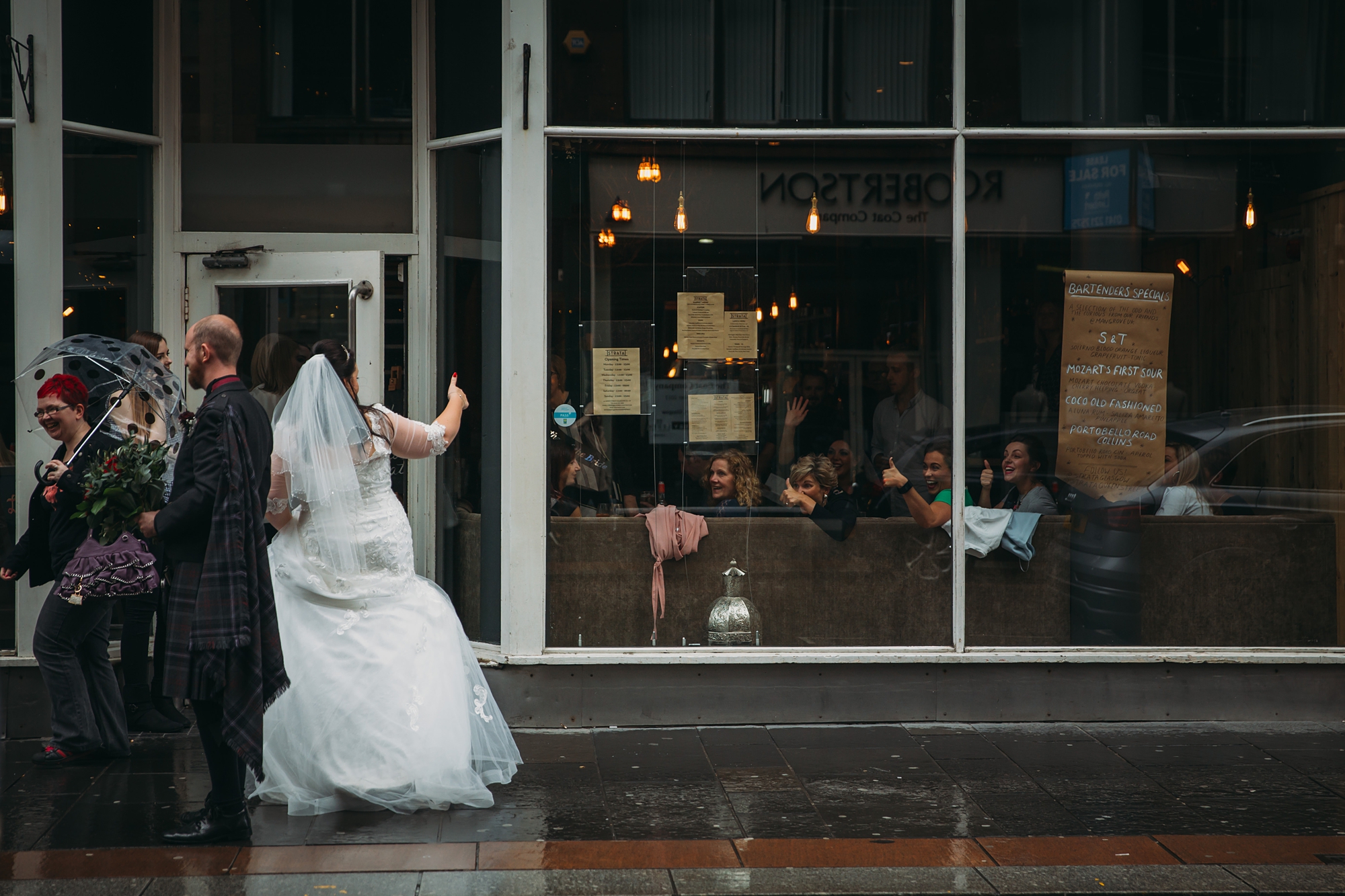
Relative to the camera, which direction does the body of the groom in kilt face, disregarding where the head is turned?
to the viewer's left

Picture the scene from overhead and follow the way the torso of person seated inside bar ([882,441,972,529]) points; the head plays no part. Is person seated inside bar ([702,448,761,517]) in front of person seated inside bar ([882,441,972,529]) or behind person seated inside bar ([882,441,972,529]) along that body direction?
in front

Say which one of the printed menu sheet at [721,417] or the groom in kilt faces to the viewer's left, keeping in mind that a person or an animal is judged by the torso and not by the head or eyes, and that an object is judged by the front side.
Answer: the groom in kilt

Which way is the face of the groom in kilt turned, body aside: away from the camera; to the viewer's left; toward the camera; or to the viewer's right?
to the viewer's left

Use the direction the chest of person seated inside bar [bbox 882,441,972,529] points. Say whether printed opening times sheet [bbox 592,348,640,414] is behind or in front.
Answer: in front

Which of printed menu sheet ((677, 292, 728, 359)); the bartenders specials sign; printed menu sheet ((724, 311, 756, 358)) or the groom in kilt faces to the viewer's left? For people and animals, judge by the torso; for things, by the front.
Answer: the groom in kilt

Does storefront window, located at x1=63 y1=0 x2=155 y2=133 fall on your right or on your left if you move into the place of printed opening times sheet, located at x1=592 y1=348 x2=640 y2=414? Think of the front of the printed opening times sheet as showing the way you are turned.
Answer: on your right

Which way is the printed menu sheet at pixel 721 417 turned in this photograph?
toward the camera

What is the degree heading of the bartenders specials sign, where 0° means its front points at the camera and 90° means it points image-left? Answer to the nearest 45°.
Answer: approximately 0°

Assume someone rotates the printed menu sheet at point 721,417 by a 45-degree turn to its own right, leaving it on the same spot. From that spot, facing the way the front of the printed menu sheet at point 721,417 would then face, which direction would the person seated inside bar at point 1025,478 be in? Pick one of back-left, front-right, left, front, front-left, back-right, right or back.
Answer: back-left

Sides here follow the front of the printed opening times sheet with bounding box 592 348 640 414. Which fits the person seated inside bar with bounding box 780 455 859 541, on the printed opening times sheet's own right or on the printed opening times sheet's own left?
on the printed opening times sheet's own left

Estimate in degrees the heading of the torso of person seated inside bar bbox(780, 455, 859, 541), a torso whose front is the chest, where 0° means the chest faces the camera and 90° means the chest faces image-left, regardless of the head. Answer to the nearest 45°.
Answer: approximately 45°

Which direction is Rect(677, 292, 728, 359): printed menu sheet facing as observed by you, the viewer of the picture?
facing the viewer

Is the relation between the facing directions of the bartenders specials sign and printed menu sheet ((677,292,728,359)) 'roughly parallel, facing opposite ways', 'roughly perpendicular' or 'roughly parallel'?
roughly parallel
